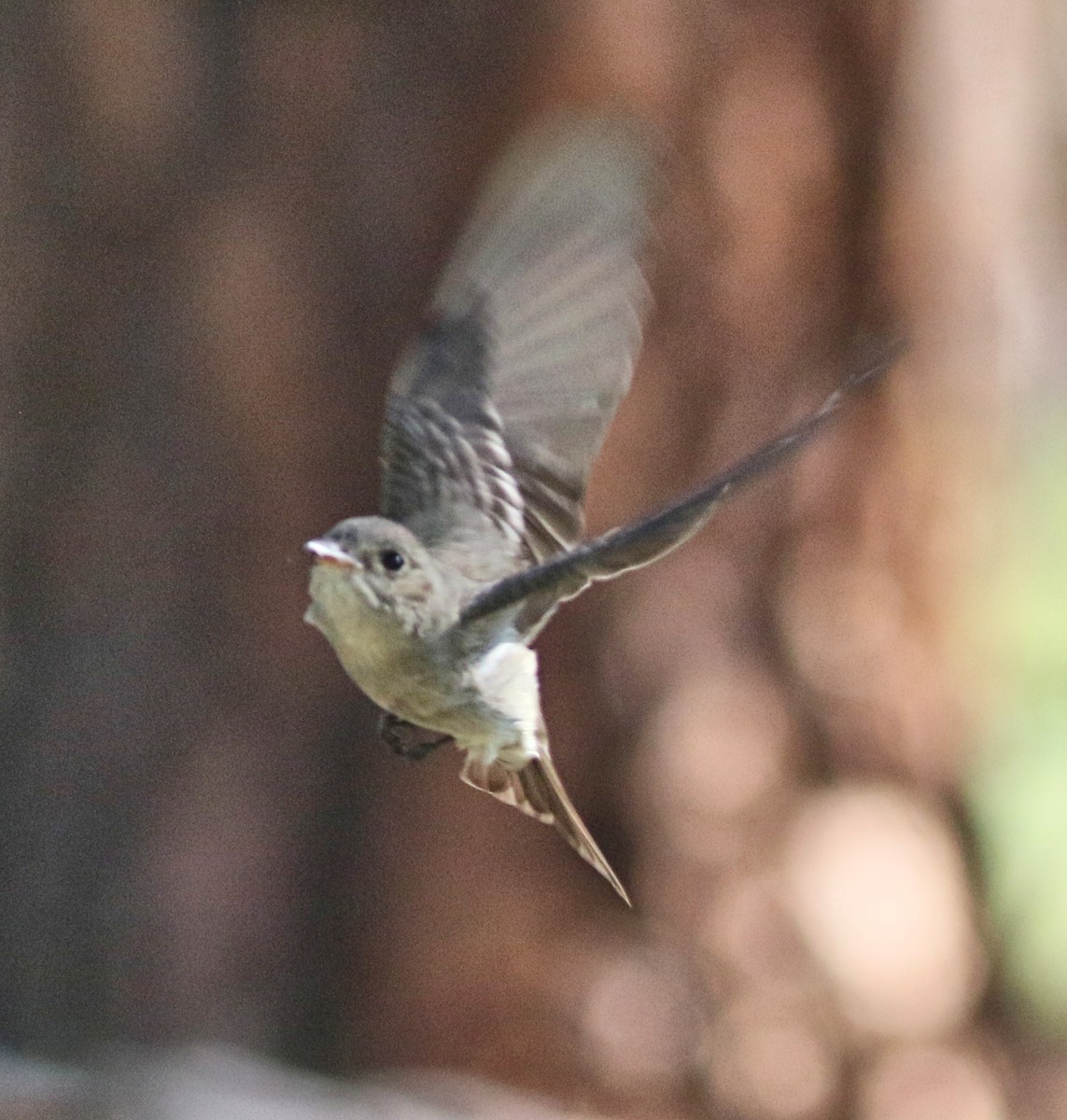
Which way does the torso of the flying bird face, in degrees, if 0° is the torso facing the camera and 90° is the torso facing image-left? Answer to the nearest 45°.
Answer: approximately 45°
